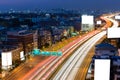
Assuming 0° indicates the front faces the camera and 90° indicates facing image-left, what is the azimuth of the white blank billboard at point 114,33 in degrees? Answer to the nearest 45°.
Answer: approximately 0°

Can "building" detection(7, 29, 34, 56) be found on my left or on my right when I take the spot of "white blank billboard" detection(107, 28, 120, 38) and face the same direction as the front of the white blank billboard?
on my right

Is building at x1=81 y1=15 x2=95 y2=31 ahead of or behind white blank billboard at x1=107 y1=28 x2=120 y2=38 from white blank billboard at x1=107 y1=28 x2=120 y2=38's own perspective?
behind

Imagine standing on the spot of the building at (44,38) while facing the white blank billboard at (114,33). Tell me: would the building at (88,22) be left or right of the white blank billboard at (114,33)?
left
